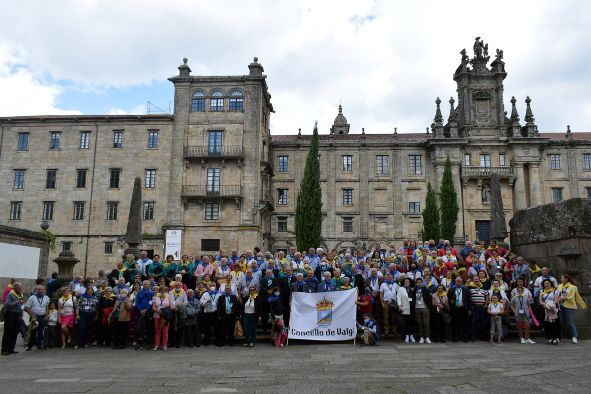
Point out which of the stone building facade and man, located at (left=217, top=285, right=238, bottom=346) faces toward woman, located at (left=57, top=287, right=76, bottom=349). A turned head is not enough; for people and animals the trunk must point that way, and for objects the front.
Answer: the stone building facade

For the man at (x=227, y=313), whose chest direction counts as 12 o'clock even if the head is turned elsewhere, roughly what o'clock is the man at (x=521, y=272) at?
the man at (x=521, y=272) is roughly at 9 o'clock from the man at (x=227, y=313).

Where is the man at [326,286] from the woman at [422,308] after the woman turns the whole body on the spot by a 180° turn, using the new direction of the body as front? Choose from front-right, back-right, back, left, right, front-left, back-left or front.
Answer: left

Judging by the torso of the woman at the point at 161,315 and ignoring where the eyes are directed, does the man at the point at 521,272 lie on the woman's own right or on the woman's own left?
on the woman's own left

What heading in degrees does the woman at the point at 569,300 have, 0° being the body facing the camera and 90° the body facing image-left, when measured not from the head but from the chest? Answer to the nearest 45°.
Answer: approximately 45°

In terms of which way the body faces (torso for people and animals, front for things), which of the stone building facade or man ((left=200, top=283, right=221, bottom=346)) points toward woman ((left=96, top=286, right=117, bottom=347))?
the stone building facade
